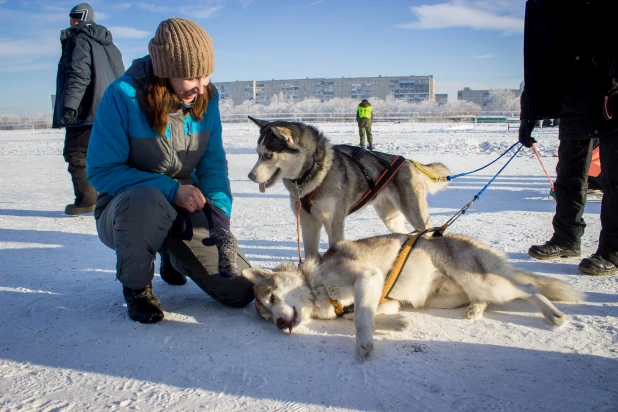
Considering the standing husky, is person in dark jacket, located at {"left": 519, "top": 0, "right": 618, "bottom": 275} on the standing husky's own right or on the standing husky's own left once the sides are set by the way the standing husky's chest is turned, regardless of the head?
on the standing husky's own left

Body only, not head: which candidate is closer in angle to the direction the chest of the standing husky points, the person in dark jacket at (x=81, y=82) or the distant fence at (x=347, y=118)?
the person in dark jacket

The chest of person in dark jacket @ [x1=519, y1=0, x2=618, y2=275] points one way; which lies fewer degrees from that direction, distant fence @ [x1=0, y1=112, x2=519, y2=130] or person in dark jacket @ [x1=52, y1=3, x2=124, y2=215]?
the person in dark jacket

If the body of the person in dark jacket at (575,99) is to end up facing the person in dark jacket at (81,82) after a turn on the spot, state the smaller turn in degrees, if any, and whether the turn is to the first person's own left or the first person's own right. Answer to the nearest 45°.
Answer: approximately 45° to the first person's own right

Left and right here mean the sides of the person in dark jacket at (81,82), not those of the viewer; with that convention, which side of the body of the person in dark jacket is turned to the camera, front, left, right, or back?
left
